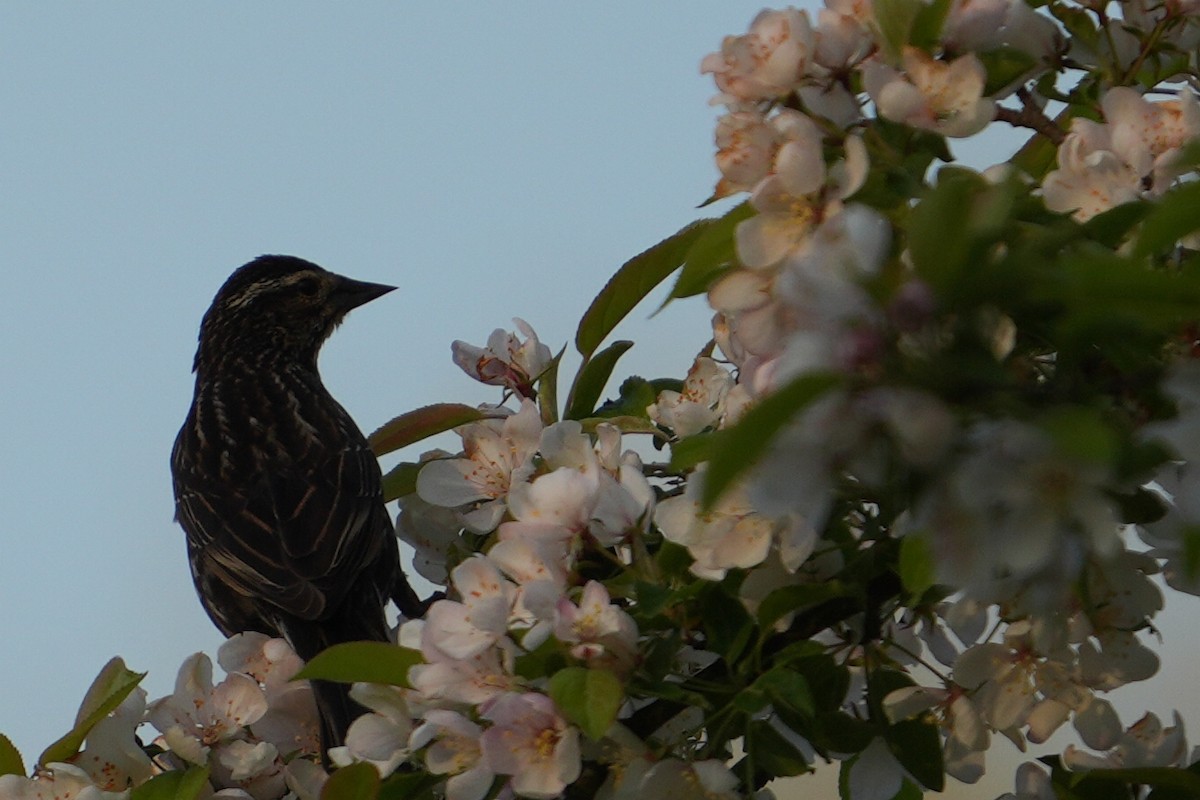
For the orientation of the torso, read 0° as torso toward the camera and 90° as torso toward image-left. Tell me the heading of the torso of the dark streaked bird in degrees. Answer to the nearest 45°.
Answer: approximately 180°
